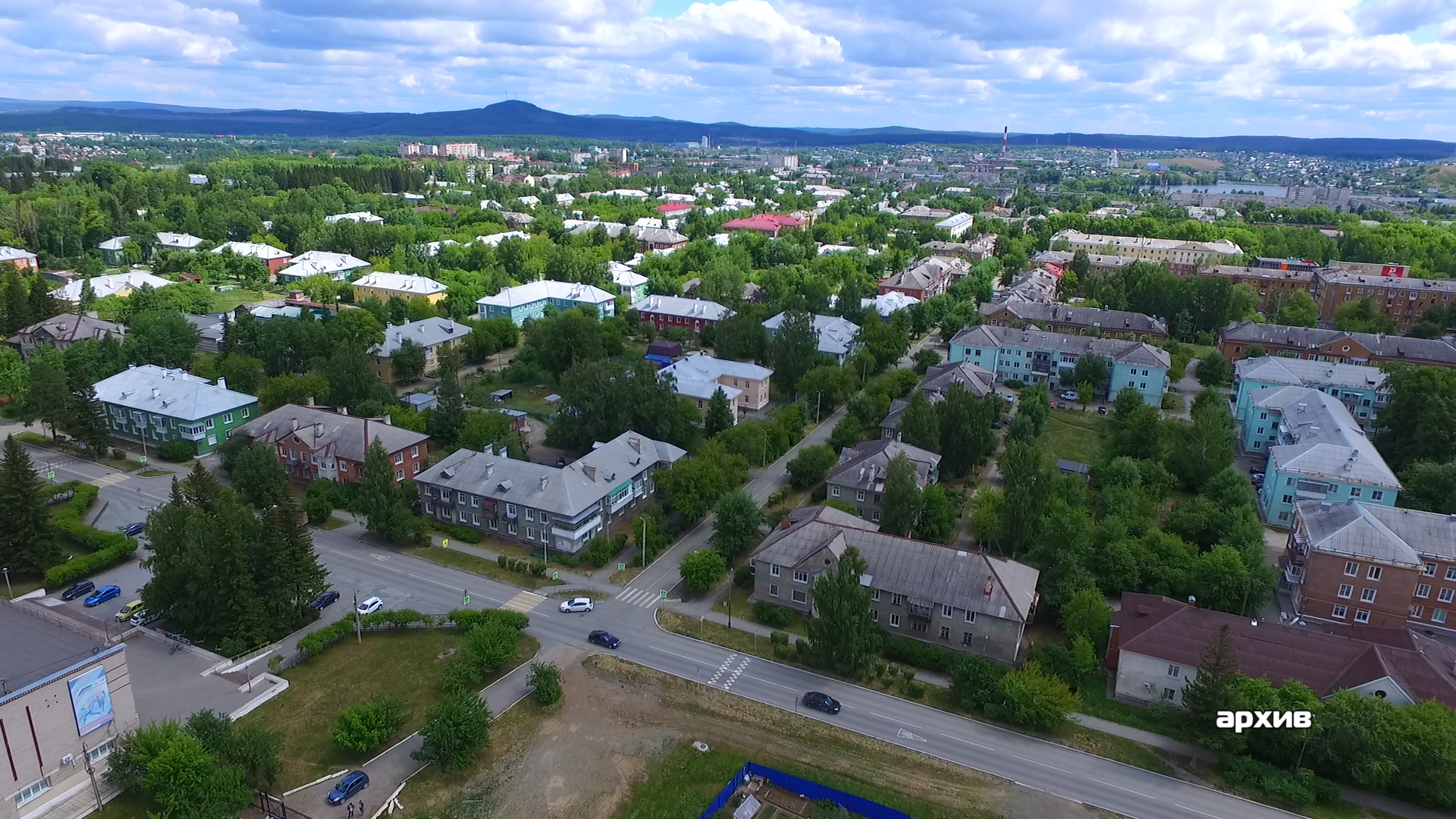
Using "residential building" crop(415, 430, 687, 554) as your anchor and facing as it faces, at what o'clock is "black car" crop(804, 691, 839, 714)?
The black car is roughly at 11 o'clock from the residential building.

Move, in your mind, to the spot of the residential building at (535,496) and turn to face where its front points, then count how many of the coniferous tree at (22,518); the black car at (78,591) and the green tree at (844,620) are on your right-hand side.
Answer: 2

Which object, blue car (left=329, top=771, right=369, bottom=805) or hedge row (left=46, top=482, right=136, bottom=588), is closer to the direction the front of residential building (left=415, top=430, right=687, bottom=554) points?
the blue car

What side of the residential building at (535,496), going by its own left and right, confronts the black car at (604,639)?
front

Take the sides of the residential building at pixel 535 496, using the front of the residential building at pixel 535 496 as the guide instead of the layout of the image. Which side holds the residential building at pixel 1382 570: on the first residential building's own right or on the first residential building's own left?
on the first residential building's own left

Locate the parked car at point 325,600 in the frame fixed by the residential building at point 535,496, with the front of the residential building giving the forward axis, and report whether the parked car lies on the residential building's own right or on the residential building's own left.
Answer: on the residential building's own right

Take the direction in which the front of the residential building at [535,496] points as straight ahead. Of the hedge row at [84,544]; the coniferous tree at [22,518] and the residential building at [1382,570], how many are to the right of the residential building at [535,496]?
2

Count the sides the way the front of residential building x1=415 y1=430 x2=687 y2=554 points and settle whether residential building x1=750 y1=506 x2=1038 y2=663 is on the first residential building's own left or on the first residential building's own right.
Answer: on the first residential building's own left

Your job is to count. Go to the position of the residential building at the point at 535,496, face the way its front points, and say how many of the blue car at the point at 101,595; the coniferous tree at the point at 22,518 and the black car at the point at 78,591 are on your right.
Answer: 3

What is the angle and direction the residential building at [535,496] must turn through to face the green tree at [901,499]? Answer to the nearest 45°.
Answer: approximately 90° to its left

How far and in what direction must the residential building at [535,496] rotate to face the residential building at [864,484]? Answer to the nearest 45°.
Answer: approximately 90° to its left

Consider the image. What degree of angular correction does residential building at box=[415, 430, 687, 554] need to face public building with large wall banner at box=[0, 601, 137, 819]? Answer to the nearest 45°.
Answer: approximately 45° to its right

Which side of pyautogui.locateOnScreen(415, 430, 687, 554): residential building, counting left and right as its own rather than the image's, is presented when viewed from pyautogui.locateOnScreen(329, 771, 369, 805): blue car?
front

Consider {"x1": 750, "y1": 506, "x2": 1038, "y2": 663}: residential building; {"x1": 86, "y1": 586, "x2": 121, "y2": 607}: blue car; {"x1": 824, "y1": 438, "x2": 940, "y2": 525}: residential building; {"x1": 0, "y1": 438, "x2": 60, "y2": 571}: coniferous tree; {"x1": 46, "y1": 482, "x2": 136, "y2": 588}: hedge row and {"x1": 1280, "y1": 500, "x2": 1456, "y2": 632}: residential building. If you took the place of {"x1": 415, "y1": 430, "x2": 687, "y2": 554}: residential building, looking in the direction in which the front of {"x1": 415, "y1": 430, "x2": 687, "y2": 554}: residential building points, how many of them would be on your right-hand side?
3

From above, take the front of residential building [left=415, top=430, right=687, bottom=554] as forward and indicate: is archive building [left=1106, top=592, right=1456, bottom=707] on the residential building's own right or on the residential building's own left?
on the residential building's own left

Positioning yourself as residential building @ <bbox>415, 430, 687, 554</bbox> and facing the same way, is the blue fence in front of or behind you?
in front

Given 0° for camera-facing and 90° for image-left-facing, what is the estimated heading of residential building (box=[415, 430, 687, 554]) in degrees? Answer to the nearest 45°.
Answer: approximately 0°

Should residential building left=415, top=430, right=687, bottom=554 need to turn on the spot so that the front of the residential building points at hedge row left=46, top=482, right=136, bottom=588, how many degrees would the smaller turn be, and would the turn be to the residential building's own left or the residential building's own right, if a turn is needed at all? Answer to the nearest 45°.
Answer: approximately 90° to the residential building's own right
